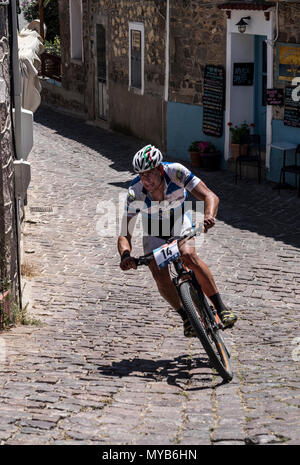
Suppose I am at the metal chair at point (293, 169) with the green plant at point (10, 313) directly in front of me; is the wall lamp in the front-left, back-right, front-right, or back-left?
back-right

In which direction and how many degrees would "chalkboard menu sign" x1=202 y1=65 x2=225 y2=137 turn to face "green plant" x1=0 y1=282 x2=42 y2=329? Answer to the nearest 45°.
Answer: approximately 45° to its left

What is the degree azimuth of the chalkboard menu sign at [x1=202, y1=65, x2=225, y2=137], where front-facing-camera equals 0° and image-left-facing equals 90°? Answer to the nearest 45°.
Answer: approximately 45°

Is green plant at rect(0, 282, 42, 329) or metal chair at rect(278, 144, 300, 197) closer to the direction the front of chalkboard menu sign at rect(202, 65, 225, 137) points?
the green plant

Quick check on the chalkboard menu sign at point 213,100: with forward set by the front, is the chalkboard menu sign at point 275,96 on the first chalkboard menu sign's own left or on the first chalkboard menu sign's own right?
on the first chalkboard menu sign's own left
